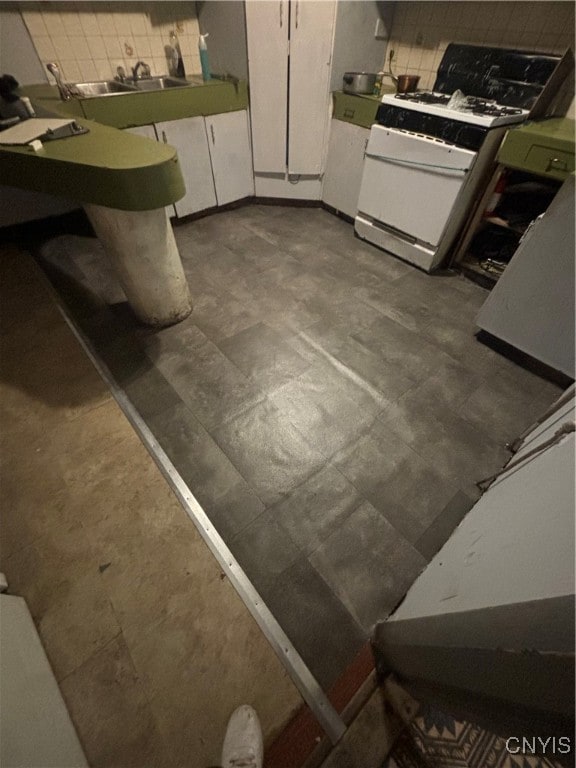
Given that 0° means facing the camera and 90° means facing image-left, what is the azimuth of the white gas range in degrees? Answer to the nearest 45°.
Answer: approximately 45°

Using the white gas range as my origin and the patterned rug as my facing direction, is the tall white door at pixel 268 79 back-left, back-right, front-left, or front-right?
back-right

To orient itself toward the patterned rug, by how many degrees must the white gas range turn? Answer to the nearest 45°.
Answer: approximately 45° to its left

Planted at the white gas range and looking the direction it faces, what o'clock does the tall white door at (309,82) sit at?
The tall white door is roughly at 2 o'clock from the white gas range.

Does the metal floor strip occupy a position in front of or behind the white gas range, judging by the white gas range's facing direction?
in front
